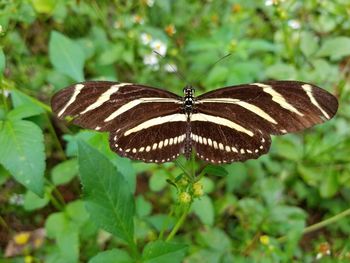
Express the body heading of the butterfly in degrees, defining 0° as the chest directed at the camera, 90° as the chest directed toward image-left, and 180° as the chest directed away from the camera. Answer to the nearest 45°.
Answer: approximately 180°

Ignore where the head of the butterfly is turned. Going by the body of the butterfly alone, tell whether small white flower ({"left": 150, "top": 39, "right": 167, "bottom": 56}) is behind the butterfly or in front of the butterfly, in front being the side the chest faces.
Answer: in front

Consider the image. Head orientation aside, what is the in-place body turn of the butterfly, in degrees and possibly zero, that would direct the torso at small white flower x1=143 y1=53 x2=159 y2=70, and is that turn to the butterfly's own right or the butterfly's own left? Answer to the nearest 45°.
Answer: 0° — it already faces it

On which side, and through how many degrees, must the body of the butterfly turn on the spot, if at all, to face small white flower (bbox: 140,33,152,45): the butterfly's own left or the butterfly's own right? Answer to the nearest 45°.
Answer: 0° — it already faces it
